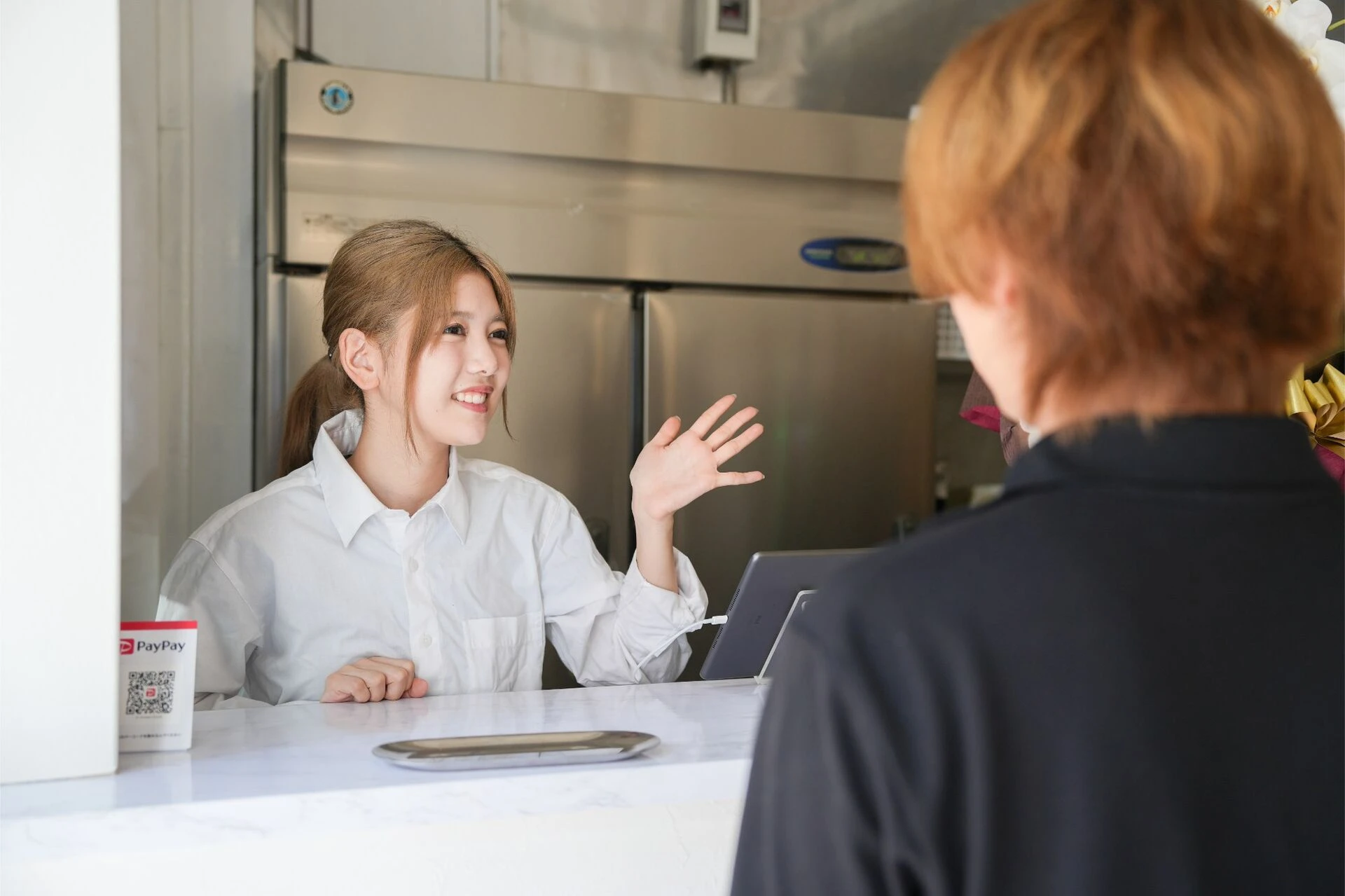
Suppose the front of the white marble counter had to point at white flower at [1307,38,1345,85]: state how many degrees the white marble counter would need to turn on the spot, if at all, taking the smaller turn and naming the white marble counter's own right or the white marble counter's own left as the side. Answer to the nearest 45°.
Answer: approximately 90° to the white marble counter's own left

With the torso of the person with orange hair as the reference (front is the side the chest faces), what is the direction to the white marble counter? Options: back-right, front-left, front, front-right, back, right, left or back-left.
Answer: front

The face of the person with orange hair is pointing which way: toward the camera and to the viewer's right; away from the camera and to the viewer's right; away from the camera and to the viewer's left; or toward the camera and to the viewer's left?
away from the camera and to the viewer's left

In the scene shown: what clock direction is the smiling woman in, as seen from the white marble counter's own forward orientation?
The smiling woman is roughly at 6 o'clock from the white marble counter.

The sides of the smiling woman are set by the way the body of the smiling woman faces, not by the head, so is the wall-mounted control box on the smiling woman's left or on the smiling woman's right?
on the smiling woman's left

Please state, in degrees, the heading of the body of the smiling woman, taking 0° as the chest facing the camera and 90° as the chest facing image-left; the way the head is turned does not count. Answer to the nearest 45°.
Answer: approximately 315°

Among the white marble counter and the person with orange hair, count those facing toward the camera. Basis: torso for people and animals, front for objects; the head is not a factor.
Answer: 1

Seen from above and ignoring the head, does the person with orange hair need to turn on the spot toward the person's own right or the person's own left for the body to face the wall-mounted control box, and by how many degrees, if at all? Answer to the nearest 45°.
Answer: approximately 45° to the person's own right

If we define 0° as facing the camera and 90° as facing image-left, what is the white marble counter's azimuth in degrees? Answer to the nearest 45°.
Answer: approximately 0°

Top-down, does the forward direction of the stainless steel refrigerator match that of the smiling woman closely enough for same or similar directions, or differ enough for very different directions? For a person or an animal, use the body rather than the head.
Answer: same or similar directions

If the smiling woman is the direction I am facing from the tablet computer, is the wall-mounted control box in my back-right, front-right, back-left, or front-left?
front-right

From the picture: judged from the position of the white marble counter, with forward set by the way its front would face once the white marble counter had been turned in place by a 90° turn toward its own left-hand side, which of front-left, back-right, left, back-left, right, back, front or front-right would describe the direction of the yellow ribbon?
front

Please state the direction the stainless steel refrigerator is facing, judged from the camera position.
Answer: facing the viewer and to the right of the viewer

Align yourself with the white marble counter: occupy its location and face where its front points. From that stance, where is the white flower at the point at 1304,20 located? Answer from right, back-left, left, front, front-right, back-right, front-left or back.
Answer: left

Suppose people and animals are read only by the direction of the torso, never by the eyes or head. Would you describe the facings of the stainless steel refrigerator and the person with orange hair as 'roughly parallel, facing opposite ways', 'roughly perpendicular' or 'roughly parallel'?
roughly parallel, facing opposite ways
